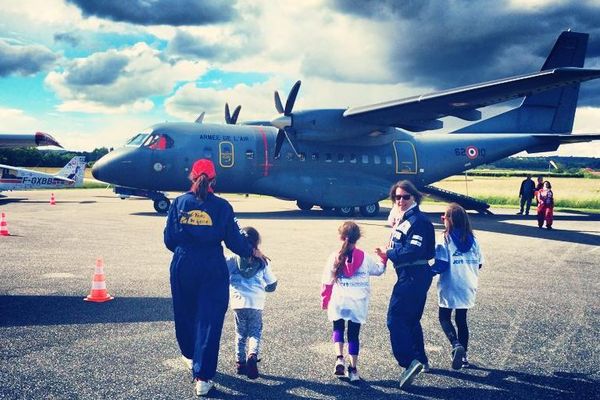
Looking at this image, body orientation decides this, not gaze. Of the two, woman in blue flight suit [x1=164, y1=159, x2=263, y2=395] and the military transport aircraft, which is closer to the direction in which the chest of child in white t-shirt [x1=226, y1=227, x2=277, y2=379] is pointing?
the military transport aircraft

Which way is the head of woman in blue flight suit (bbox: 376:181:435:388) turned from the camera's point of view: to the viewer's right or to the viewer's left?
to the viewer's left

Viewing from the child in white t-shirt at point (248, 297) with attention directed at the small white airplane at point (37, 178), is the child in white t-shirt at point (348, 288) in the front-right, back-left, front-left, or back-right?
back-right

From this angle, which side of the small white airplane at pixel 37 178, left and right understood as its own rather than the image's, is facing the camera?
left

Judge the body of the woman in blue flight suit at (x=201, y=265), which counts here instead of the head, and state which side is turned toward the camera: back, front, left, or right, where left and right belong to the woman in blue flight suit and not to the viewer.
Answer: back

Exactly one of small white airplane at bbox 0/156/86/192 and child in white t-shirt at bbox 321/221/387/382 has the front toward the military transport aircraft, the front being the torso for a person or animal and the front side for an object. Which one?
the child in white t-shirt

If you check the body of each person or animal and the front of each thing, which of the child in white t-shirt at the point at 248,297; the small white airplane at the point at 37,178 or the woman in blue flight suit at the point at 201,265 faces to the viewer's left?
the small white airplane

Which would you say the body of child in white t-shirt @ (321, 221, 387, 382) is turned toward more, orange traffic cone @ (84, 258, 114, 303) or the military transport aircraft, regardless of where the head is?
the military transport aircraft

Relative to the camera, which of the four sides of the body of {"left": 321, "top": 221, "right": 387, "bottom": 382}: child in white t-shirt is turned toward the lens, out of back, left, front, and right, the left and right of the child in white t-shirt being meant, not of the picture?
back

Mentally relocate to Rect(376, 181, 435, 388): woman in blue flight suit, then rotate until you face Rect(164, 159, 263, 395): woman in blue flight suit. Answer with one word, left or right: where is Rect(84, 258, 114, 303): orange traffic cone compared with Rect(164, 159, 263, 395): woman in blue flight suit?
right

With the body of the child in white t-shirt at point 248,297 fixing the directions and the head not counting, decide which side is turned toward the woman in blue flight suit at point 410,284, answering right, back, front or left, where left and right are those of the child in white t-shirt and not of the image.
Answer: right

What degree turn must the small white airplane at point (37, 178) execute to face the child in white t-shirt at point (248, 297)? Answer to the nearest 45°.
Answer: approximately 90° to its left

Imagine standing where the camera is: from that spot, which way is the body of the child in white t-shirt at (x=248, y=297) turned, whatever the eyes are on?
away from the camera

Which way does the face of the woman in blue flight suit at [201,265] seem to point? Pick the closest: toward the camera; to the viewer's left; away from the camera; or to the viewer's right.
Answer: away from the camera
